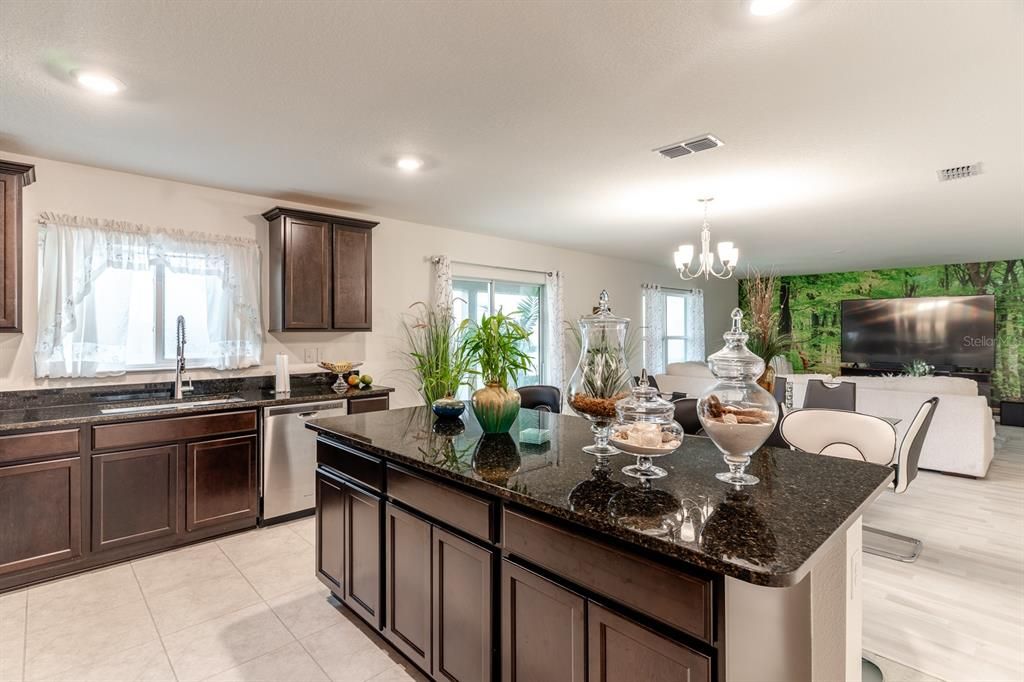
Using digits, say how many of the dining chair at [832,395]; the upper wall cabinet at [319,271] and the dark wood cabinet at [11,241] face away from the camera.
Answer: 1

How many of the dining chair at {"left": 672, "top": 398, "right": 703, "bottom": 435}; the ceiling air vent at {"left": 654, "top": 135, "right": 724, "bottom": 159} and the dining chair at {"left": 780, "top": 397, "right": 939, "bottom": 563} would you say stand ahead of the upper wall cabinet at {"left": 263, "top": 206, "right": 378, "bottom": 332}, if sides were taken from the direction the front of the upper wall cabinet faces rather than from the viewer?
3

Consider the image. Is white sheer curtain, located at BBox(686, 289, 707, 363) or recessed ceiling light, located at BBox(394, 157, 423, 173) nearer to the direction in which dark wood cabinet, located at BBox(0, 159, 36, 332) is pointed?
the recessed ceiling light

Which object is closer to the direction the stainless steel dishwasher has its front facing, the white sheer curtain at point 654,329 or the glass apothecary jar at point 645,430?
the glass apothecary jar

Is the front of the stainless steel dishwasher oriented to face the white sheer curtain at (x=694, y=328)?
no

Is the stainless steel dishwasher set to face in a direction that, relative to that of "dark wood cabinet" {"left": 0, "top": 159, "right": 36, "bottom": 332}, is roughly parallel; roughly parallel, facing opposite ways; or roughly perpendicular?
roughly parallel

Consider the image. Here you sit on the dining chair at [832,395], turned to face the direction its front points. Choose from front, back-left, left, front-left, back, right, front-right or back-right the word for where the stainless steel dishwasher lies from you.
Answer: front-right

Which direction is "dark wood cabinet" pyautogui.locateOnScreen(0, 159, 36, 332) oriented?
toward the camera

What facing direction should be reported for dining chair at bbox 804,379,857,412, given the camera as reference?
facing the viewer

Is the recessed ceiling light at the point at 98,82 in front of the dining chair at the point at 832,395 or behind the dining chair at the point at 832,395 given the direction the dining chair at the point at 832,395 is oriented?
in front

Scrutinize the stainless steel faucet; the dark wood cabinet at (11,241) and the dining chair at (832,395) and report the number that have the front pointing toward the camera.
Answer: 2

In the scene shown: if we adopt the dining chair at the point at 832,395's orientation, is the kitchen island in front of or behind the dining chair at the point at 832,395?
in front

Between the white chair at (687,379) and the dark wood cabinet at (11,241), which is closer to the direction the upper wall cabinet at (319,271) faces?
the white chair

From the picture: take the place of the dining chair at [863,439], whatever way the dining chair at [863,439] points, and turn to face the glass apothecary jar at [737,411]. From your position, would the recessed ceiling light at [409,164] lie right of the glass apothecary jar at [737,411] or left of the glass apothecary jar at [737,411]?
right
